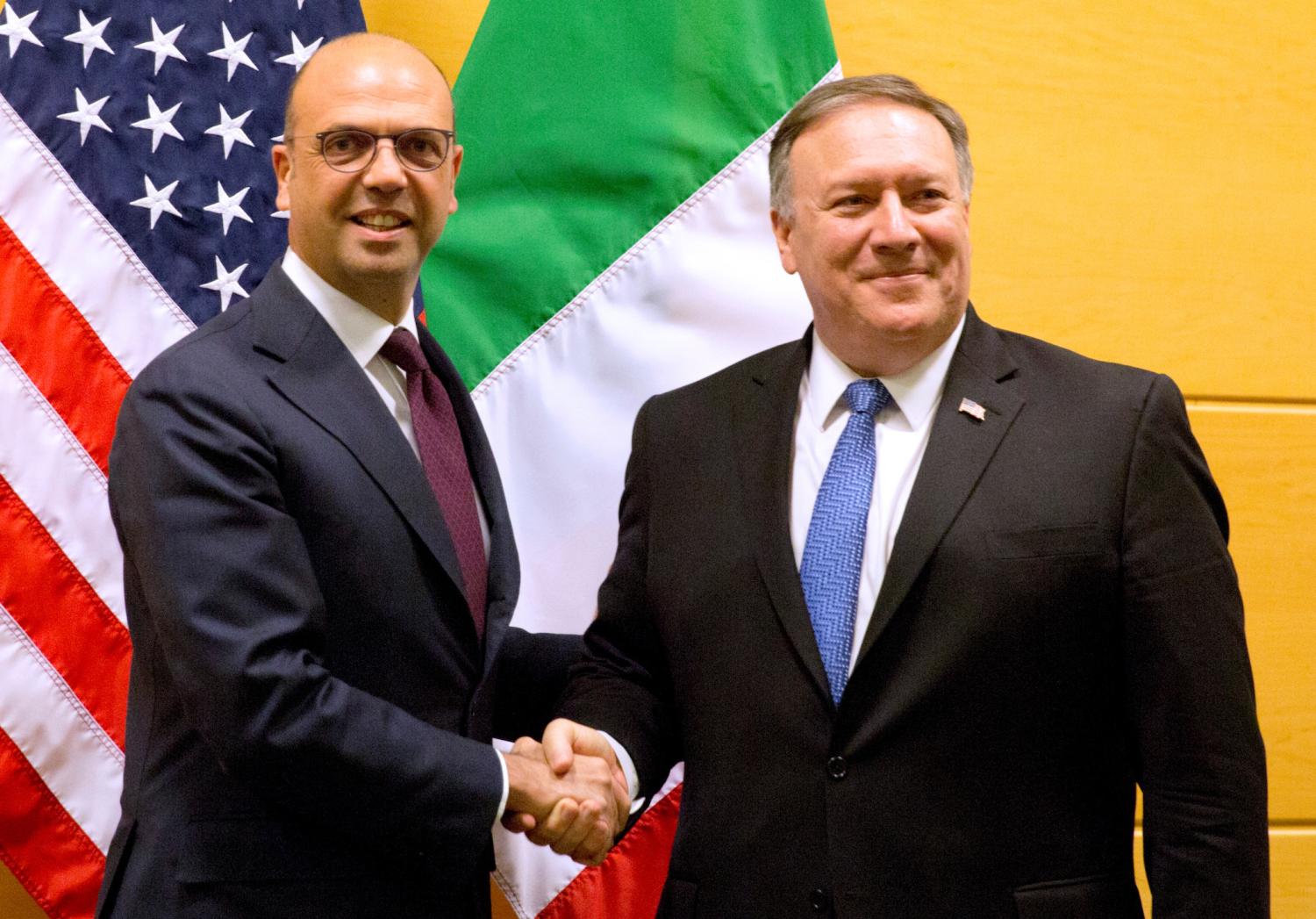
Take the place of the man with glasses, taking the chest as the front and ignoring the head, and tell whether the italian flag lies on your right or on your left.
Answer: on your left

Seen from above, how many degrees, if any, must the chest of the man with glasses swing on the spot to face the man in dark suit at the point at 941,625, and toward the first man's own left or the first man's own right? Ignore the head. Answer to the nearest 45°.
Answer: approximately 45° to the first man's own left

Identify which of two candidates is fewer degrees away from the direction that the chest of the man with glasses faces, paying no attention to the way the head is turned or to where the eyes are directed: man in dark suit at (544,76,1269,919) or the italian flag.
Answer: the man in dark suit

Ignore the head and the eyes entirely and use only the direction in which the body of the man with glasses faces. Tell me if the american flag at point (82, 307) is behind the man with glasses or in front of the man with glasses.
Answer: behind

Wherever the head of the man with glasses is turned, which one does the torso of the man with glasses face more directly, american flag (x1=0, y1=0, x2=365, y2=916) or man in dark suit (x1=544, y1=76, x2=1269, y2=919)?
the man in dark suit

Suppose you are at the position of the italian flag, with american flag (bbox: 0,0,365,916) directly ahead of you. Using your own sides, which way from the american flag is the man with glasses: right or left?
left

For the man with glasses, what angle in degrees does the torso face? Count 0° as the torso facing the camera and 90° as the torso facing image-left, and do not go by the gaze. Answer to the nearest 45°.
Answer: approximately 315°
